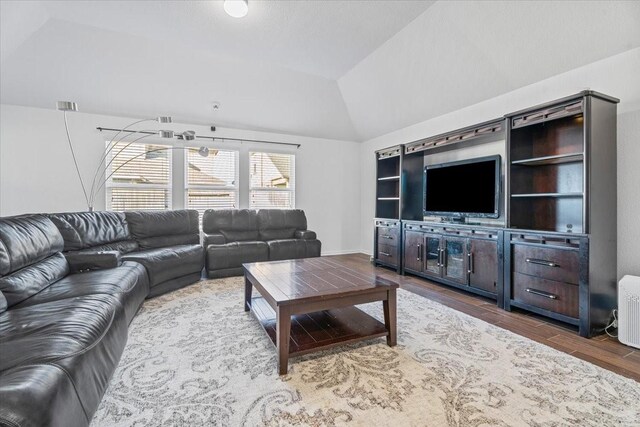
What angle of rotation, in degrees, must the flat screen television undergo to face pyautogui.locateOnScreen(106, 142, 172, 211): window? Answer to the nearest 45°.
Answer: approximately 45° to its right

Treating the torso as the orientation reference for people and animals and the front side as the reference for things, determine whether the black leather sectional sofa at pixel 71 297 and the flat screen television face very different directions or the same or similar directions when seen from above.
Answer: very different directions

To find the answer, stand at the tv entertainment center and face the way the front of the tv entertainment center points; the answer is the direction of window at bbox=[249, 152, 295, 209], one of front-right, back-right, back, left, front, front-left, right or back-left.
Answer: front-right

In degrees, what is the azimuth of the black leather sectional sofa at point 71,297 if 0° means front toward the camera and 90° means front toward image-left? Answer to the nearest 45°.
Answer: approximately 315°

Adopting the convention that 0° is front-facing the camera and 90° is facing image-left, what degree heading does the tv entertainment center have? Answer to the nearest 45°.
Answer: approximately 45°

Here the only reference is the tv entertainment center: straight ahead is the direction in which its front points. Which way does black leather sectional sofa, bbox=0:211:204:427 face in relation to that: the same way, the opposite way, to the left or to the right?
the opposite way

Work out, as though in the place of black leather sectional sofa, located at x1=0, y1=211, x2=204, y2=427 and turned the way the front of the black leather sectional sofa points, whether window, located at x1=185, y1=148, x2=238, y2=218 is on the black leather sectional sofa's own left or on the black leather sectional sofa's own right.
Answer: on the black leather sectional sofa's own left

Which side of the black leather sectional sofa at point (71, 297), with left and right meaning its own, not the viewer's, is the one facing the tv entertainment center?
front

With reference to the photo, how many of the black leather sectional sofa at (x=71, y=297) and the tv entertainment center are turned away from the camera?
0

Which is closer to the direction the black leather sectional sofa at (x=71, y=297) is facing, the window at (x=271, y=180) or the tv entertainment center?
the tv entertainment center

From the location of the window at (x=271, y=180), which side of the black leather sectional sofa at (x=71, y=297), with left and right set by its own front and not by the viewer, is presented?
left

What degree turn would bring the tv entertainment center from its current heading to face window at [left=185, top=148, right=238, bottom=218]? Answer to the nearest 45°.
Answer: approximately 45° to its right

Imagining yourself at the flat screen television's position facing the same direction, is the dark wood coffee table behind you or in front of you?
in front
